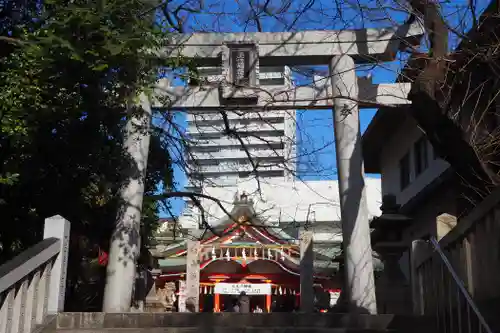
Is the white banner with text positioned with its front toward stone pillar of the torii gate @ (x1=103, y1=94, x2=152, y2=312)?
yes

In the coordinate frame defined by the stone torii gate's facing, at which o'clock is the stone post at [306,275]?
The stone post is roughly at 6 o'clock from the stone torii gate.

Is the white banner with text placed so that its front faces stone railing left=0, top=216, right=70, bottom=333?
yes

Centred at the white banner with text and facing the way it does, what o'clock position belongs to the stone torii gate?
The stone torii gate is roughly at 12 o'clock from the white banner with text.

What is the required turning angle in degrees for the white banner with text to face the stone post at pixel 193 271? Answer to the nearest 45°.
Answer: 0° — it already faces it

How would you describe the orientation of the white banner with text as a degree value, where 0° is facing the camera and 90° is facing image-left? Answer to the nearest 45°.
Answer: approximately 0°

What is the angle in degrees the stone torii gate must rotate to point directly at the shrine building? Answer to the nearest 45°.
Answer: approximately 180°

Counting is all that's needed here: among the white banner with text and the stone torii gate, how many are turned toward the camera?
2
